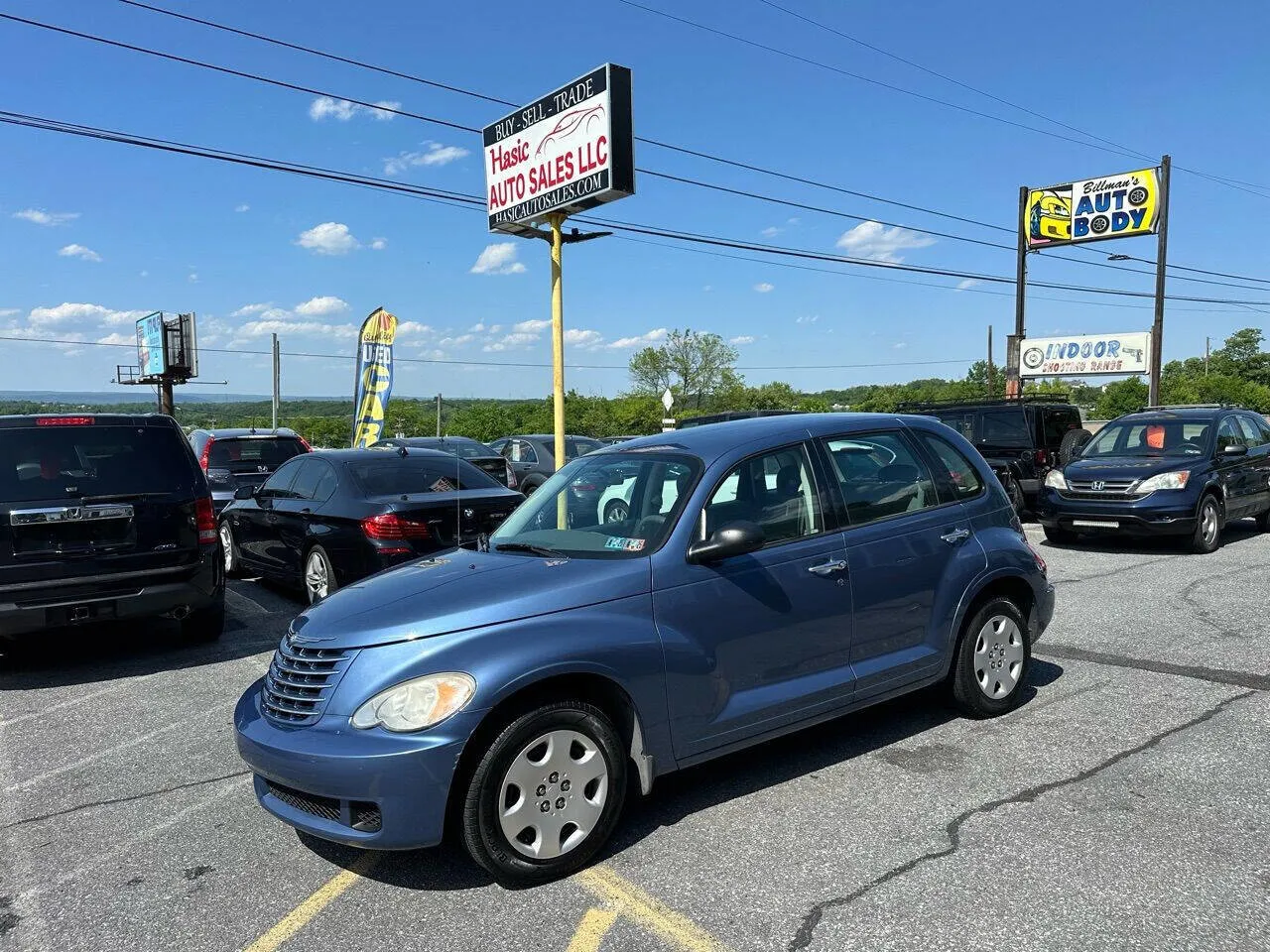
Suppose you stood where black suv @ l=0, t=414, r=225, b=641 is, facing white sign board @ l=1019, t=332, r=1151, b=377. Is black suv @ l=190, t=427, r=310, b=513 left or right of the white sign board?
left

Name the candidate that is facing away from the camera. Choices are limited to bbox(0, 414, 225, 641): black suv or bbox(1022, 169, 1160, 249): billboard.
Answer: the black suv

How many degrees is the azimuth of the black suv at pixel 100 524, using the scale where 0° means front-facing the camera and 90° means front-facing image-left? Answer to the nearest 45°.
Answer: approximately 180°

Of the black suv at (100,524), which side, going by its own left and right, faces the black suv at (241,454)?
front

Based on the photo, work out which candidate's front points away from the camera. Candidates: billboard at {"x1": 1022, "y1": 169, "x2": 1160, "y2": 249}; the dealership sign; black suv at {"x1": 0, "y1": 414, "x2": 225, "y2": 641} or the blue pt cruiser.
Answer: the black suv

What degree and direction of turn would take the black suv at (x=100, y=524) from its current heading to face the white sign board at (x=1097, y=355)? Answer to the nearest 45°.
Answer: approximately 90° to its right

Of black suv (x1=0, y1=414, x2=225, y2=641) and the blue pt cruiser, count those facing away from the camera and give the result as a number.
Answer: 1

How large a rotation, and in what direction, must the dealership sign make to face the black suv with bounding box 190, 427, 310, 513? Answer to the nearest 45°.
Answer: approximately 90° to its right

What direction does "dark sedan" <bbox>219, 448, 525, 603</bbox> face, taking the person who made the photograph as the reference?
facing away from the viewer and to the left of the viewer

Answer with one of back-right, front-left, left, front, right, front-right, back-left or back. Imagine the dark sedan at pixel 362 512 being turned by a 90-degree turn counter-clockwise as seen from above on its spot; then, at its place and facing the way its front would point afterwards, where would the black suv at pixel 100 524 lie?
front
